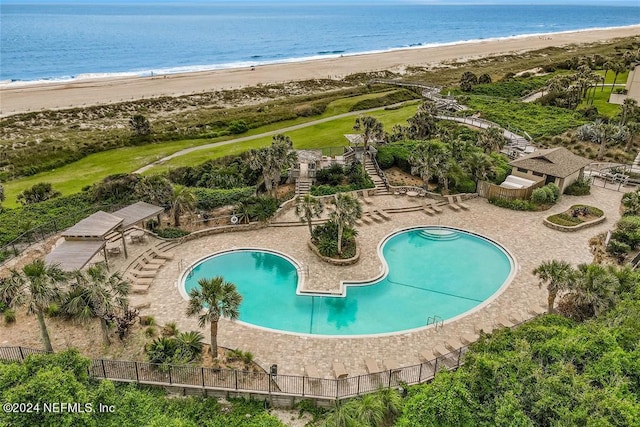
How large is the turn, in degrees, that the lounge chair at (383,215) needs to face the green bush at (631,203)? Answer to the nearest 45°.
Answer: approximately 45° to its left

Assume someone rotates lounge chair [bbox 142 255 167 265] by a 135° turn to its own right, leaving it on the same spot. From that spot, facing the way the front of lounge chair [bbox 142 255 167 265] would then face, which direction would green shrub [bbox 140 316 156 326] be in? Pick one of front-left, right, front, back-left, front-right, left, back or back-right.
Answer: front-left

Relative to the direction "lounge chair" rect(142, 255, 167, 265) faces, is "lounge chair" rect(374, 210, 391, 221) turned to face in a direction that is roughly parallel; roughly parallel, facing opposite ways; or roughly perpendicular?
roughly perpendicular

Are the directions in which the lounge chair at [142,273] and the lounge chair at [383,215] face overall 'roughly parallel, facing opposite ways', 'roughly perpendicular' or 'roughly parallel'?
roughly perpendicular

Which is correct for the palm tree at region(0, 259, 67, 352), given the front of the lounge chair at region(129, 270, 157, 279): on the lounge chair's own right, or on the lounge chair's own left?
on the lounge chair's own right

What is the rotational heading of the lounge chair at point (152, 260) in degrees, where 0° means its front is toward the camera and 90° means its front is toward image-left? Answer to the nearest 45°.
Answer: approximately 270°

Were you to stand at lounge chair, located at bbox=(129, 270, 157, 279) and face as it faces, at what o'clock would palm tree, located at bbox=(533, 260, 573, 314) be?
The palm tree is roughly at 1 o'clock from the lounge chair.

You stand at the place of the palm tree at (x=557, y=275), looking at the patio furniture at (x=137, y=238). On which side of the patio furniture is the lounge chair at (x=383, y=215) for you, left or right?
right

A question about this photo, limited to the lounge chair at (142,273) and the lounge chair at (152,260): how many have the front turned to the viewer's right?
2

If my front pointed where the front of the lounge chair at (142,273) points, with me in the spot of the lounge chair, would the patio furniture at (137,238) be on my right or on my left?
on my left

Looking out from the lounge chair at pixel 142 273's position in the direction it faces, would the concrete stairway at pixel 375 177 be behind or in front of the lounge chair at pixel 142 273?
in front

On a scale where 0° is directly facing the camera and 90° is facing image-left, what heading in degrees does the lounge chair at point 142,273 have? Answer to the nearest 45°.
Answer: approximately 270°

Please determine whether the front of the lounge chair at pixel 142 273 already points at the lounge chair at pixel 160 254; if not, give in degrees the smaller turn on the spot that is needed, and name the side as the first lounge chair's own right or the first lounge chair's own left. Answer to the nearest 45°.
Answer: approximately 45° to the first lounge chair's own left

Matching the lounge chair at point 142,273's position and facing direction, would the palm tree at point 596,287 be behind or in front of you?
in front
